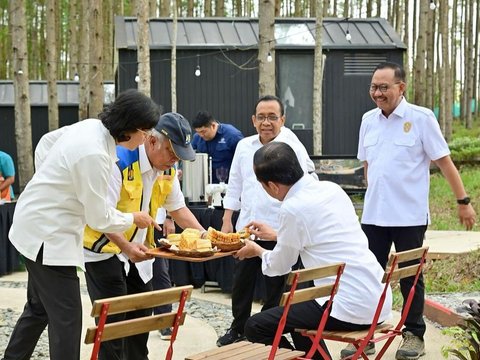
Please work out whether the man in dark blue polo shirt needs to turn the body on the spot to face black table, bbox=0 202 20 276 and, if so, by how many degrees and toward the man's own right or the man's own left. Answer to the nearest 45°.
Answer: approximately 45° to the man's own right

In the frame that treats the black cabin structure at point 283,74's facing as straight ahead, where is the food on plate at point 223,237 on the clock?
The food on plate is roughly at 12 o'clock from the black cabin structure.

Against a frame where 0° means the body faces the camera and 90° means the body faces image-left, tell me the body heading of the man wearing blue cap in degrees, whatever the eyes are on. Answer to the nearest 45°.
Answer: approximately 315°

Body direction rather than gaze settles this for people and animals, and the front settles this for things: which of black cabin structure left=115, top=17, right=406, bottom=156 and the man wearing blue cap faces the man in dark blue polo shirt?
the black cabin structure

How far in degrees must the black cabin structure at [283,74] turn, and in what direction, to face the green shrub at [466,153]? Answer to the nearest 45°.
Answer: approximately 135° to its left

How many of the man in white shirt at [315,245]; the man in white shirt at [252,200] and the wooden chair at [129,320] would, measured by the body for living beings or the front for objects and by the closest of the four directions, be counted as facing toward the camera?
1

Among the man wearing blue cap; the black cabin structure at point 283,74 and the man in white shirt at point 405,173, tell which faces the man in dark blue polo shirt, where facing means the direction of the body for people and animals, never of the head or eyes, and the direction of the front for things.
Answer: the black cabin structure

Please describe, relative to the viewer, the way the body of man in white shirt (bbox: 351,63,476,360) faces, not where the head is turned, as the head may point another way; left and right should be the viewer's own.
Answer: facing the viewer and to the left of the viewer

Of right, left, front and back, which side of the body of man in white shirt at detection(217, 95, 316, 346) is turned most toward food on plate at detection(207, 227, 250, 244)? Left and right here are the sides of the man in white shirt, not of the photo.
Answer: front

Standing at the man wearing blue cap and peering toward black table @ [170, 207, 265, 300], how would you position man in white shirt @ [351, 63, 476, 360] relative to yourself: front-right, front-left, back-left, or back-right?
front-right

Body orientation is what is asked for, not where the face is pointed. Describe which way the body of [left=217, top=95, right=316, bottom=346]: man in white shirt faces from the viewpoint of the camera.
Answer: toward the camera

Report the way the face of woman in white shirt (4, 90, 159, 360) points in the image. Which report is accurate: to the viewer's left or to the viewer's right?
to the viewer's right

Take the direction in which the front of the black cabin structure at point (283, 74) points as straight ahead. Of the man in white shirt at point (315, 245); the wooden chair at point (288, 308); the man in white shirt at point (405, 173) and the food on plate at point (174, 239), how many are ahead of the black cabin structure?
4

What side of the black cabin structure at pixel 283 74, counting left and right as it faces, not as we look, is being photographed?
front
